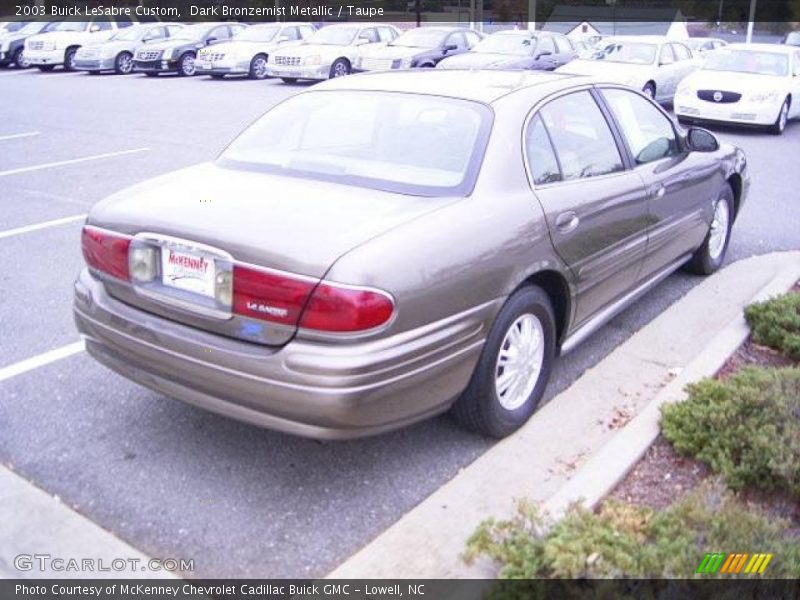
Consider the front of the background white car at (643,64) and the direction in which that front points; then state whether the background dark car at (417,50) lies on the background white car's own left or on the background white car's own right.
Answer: on the background white car's own right

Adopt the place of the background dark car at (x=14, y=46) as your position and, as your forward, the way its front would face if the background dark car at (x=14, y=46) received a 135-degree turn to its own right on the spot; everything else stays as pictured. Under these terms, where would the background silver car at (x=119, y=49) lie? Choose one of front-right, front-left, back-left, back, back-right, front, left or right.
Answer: back-right

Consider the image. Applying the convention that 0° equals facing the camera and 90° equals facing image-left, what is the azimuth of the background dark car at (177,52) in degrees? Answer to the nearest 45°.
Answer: approximately 45°

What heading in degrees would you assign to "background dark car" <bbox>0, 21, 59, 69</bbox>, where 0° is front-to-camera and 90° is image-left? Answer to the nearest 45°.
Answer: approximately 45°

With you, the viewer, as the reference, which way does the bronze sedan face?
facing away from the viewer and to the right of the viewer

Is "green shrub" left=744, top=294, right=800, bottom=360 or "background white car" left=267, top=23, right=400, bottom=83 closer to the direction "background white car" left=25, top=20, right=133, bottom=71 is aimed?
the green shrub

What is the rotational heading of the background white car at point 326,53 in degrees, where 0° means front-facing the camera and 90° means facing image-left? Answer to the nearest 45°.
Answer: approximately 45°

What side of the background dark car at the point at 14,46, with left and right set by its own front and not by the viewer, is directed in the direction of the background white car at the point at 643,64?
left

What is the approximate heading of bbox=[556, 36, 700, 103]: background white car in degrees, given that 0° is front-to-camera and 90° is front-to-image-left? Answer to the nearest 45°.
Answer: approximately 45°
